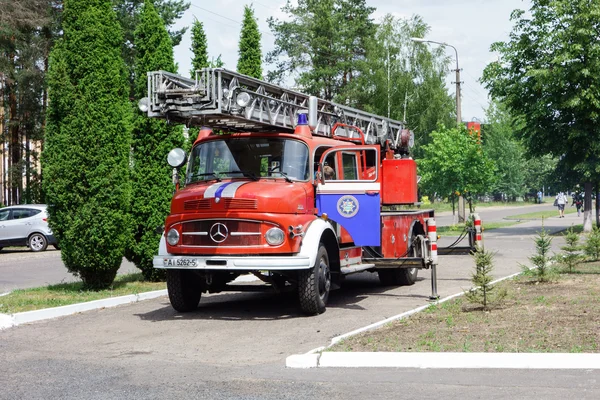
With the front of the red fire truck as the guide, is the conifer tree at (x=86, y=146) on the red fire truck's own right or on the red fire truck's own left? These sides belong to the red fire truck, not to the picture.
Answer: on the red fire truck's own right

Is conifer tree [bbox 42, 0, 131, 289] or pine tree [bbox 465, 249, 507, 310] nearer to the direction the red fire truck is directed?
the conifer tree

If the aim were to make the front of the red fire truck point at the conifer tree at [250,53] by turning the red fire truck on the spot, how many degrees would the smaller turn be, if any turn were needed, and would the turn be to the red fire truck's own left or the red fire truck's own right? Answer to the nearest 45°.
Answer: approximately 135° to the red fire truck's own right

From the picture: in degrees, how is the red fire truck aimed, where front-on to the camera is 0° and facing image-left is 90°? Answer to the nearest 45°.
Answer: approximately 45°

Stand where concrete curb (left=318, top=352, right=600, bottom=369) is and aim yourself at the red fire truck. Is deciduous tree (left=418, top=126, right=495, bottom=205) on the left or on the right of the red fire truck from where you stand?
right

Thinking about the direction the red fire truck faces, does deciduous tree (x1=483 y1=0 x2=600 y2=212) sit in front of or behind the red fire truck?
behind

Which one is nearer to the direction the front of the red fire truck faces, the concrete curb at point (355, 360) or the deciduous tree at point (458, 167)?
the concrete curb

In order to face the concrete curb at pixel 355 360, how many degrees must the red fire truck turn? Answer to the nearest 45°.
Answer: approximately 45° to its left

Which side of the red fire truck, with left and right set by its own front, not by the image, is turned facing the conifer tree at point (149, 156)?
right

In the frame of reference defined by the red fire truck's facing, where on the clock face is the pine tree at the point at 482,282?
The pine tree is roughly at 8 o'clock from the red fire truck.

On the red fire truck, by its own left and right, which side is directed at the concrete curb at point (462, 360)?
left
